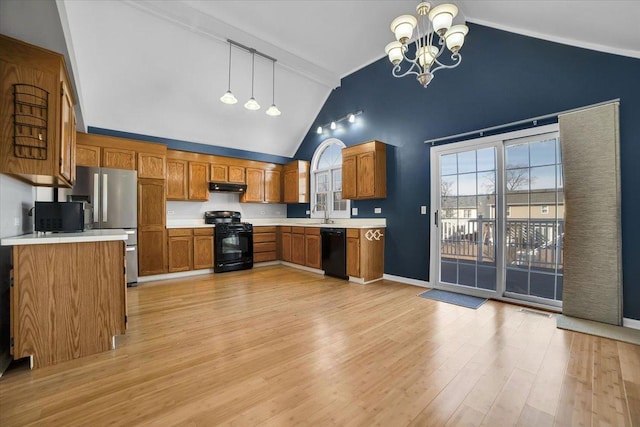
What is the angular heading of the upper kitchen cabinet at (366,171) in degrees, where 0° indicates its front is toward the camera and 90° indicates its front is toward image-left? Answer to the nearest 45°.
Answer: approximately 45°

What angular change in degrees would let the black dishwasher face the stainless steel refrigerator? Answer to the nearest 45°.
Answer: approximately 45° to its right

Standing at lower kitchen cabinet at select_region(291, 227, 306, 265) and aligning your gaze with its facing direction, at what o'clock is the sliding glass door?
The sliding glass door is roughly at 9 o'clock from the lower kitchen cabinet.

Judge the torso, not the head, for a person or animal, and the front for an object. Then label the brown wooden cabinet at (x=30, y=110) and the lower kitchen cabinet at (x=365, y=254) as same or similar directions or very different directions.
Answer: very different directions

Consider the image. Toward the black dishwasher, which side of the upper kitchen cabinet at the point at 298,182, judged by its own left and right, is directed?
left

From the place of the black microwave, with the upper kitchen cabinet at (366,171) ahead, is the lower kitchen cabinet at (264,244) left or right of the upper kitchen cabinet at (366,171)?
left

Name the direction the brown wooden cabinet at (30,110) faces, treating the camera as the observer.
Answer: facing to the right of the viewer
